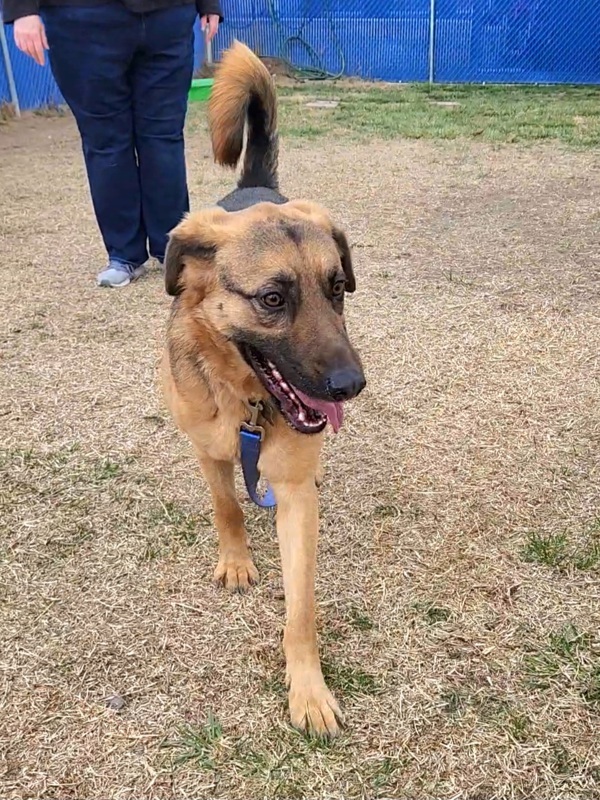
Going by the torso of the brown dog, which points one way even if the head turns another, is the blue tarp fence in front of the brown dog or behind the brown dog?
behind

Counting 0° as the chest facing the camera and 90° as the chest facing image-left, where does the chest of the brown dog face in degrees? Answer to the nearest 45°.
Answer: approximately 0°

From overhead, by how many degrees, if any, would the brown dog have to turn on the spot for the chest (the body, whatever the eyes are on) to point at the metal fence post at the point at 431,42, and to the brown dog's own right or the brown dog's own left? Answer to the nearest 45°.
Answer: approximately 180°
